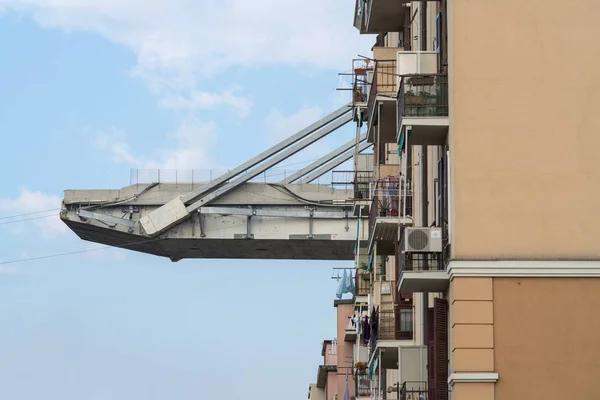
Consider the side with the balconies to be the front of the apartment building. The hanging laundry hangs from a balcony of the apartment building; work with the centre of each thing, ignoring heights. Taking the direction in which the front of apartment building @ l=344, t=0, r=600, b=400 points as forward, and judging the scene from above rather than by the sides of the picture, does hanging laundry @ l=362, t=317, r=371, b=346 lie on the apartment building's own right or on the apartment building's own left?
on the apartment building's own right

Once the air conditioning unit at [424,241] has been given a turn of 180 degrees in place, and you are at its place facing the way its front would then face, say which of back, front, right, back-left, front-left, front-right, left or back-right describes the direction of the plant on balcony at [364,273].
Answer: front

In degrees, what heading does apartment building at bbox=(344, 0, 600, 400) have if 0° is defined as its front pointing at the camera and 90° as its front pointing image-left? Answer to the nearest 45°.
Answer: approximately 90°

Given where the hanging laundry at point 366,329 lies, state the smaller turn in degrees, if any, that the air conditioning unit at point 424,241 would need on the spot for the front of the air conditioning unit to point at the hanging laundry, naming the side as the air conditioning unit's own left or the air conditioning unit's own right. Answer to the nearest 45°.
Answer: approximately 180°

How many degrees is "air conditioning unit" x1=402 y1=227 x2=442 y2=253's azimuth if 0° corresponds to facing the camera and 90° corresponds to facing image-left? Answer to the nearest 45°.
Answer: approximately 0°
